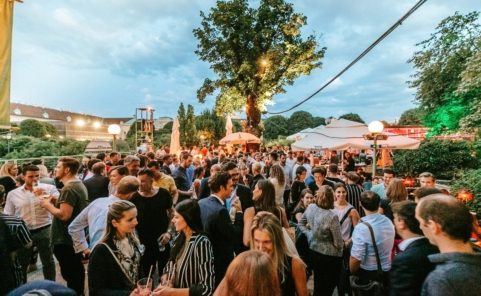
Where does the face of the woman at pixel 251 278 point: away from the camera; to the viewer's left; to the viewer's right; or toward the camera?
away from the camera

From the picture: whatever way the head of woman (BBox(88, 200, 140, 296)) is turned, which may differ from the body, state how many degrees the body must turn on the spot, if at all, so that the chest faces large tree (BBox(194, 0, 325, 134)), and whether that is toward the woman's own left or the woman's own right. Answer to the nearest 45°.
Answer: approximately 90° to the woman's own left

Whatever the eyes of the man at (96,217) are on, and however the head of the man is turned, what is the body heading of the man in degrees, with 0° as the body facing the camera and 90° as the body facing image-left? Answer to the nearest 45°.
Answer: approximately 225°

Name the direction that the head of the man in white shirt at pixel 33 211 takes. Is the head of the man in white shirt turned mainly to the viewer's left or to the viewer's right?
to the viewer's right

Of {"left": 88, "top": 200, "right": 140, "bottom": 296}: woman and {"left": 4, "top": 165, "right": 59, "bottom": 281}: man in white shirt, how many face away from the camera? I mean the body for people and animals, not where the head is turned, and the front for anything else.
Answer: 0

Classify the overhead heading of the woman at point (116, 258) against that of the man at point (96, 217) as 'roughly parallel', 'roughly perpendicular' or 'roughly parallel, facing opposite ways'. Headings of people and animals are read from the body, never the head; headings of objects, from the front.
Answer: roughly perpendicular

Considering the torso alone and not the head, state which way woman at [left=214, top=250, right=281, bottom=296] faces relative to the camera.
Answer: away from the camera

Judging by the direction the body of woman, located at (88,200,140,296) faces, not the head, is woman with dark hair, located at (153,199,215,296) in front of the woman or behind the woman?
in front

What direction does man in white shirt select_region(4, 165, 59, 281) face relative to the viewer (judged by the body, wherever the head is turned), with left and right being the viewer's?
facing the viewer

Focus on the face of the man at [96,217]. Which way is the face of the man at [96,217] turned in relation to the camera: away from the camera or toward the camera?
away from the camera

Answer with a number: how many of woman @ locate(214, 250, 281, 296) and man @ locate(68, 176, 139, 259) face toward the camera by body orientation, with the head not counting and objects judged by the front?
0

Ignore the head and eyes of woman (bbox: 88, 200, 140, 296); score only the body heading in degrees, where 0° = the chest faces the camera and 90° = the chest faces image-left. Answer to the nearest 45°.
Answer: approximately 315°

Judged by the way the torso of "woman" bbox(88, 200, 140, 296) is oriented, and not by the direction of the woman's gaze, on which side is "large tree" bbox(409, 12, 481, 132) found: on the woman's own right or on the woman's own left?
on the woman's own left

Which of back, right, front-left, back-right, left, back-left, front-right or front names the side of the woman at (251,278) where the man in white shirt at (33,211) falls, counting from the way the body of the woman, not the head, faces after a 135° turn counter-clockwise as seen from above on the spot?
right

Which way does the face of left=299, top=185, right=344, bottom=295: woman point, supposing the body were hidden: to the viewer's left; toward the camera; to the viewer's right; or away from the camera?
away from the camera
